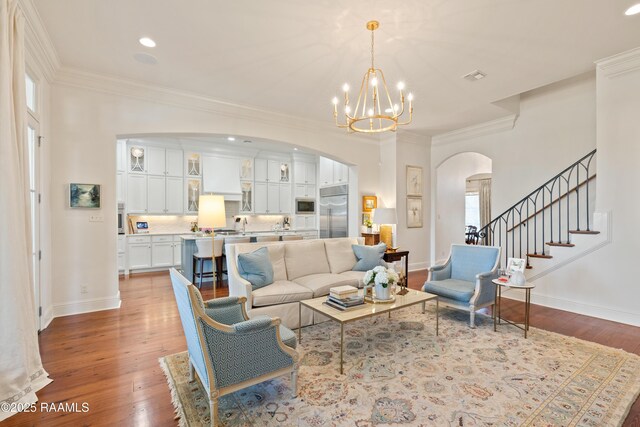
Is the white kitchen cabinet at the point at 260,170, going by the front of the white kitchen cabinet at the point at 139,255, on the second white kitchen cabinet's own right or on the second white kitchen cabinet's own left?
on the second white kitchen cabinet's own left

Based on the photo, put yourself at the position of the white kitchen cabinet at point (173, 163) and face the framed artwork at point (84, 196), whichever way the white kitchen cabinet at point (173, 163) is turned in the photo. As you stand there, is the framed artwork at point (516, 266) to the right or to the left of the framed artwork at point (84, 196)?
left

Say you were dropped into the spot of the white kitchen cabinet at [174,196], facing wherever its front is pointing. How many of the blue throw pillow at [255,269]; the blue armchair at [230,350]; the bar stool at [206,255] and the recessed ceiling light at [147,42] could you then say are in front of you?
4

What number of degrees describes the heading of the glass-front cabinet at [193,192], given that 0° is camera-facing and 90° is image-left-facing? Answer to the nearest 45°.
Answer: approximately 0°

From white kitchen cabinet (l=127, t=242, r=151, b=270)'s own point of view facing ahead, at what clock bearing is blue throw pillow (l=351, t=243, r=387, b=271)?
The blue throw pillow is roughly at 11 o'clock from the white kitchen cabinet.

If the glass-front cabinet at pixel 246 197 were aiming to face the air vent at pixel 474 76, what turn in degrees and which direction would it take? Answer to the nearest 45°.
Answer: approximately 45° to its left

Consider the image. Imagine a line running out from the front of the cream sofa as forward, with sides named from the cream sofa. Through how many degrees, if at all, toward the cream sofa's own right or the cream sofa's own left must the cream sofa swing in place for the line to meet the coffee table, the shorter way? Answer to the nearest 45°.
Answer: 0° — it already faces it

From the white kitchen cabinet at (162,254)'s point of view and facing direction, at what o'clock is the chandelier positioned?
The chandelier is roughly at 11 o'clock from the white kitchen cabinet.

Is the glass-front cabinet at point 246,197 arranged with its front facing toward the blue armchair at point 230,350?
yes

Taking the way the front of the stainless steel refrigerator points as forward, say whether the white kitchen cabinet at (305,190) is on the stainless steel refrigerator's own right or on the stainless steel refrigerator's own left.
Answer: on the stainless steel refrigerator's own right

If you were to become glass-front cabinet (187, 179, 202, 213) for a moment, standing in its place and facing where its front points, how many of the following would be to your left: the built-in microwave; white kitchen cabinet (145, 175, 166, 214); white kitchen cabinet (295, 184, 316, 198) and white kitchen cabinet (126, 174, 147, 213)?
2

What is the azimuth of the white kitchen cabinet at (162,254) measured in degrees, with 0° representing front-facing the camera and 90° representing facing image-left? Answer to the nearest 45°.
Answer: approximately 0°
